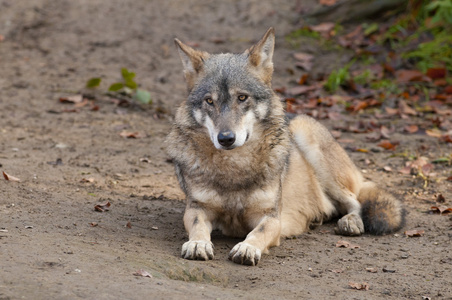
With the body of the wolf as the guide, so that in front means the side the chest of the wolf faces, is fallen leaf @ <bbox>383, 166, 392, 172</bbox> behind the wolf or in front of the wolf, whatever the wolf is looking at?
behind

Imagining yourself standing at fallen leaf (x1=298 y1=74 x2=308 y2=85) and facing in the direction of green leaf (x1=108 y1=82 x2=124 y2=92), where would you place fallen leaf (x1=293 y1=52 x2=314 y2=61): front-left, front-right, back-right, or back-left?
back-right

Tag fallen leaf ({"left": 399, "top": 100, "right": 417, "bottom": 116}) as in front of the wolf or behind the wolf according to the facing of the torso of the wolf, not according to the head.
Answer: behind

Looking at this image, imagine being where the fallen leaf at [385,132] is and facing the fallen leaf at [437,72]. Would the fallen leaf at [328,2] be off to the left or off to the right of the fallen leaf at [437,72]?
left

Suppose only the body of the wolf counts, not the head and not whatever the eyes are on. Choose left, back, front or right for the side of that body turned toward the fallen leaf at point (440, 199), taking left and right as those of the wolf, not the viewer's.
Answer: back

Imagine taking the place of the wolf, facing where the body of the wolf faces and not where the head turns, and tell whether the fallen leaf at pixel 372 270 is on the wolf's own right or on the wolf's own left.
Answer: on the wolf's own left

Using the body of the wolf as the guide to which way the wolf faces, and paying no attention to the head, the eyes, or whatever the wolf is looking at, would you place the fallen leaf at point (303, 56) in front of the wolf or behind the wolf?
behind

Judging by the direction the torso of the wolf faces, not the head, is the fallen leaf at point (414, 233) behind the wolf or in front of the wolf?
behind

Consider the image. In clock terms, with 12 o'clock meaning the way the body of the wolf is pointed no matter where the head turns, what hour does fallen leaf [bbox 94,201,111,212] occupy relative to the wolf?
The fallen leaf is roughly at 2 o'clock from the wolf.

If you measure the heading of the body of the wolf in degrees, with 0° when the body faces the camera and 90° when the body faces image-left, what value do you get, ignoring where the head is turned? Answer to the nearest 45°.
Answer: approximately 45°

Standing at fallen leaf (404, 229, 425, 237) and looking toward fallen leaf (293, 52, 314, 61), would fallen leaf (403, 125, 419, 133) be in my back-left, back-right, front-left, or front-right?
front-right

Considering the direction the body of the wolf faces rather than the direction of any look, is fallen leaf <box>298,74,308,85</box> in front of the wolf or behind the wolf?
behind

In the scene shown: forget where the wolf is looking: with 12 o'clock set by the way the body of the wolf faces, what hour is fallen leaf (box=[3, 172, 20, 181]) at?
The fallen leaf is roughly at 2 o'clock from the wolf.

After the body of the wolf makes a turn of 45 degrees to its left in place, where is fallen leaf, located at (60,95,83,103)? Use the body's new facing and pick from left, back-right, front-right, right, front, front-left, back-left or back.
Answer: back-right

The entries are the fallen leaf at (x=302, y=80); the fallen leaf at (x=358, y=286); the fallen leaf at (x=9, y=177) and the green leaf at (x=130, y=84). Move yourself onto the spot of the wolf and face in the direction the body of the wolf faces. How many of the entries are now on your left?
1

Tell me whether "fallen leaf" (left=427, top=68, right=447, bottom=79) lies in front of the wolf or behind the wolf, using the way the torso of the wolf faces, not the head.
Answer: behind

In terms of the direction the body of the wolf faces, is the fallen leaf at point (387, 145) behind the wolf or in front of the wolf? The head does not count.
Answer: behind

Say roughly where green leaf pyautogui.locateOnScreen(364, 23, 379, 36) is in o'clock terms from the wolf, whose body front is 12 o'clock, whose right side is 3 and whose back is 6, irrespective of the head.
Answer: The green leaf is roughly at 5 o'clock from the wolf.

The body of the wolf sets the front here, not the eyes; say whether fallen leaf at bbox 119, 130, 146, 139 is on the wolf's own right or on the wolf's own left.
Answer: on the wolf's own right

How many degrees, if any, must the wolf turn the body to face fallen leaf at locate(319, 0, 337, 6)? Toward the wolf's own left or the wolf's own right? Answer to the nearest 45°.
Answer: approximately 135° to the wolf's own right

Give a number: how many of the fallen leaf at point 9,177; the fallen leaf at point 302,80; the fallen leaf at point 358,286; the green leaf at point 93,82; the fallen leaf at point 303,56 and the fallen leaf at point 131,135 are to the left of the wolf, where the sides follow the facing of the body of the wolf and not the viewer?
1
